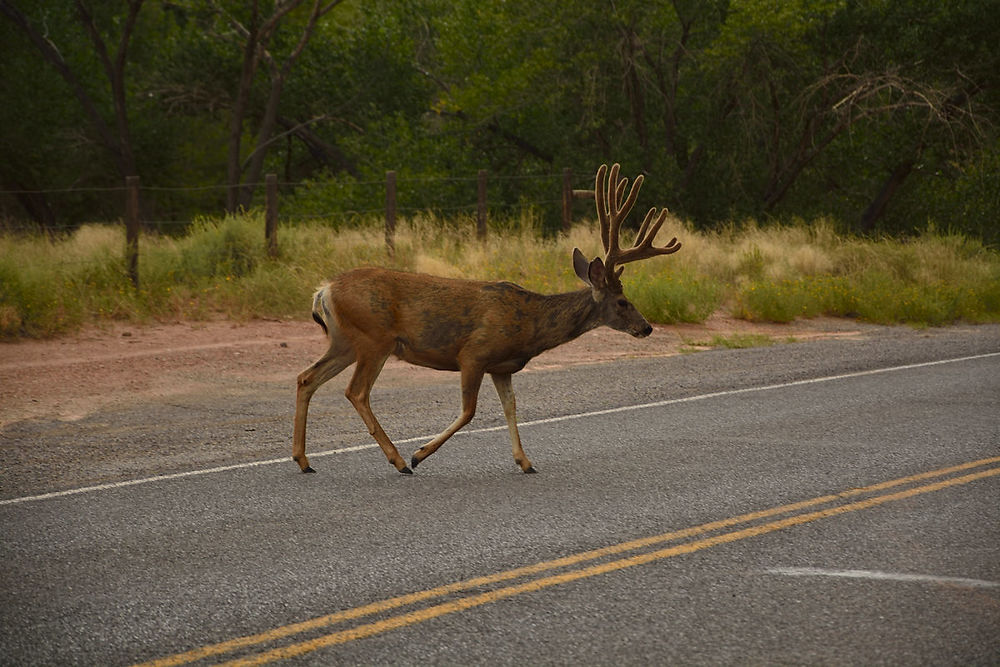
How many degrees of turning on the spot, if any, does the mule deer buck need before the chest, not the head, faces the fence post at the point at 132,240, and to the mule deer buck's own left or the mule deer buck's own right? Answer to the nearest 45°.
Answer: approximately 135° to the mule deer buck's own left

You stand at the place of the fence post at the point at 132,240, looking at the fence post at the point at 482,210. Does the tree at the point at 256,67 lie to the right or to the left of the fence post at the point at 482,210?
left

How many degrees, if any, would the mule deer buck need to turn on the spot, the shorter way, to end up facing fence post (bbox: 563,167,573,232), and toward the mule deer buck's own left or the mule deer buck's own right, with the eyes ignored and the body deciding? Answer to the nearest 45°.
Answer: approximately 90° to the mule deer buck's own left

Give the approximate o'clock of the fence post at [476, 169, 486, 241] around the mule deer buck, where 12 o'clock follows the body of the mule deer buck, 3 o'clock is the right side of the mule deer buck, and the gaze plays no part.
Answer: The fence post is roughly at 9 o'clock from the mule deer buck.

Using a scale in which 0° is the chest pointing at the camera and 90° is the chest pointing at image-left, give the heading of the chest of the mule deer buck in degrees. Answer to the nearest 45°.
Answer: approximately 270°

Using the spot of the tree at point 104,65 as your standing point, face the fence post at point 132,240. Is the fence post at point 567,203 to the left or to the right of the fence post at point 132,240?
left

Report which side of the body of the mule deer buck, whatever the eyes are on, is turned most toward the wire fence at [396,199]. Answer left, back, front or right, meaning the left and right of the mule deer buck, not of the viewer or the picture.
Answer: left

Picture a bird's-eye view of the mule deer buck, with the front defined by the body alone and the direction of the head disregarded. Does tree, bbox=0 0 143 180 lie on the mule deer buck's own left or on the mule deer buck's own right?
on the mule deer buck's own left
